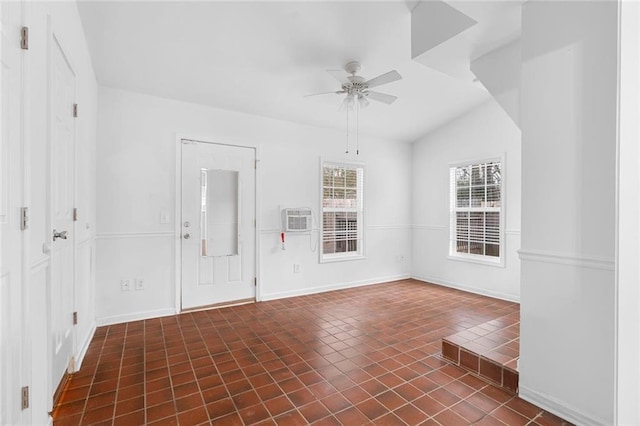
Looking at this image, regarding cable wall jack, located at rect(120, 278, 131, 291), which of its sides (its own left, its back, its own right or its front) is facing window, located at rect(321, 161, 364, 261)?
left

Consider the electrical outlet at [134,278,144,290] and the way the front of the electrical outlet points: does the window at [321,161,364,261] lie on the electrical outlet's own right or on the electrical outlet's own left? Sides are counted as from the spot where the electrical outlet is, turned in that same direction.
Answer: on the electrical outlet's own left

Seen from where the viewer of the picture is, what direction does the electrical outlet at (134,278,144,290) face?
facing the viewer

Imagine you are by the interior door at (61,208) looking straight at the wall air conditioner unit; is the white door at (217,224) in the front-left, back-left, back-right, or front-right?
front-left

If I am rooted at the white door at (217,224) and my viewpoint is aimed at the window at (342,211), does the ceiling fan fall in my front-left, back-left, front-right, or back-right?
front-right

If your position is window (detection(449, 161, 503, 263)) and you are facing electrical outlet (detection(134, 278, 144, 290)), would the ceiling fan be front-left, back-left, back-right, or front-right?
front-left

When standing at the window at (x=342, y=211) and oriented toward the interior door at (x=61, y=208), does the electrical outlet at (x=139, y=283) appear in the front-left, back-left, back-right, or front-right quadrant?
front-right

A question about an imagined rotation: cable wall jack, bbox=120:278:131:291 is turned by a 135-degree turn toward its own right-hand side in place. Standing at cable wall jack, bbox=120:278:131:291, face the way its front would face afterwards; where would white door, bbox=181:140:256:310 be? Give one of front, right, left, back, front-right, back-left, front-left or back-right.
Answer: back-right

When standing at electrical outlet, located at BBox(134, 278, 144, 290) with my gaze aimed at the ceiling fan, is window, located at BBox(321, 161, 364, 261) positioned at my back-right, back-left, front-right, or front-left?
front-left

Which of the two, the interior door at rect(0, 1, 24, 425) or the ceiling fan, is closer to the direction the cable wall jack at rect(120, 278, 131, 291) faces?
the interior door

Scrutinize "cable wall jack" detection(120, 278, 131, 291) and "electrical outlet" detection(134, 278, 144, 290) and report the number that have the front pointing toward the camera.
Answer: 2

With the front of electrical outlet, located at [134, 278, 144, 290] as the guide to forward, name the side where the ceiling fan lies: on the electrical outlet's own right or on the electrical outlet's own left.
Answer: on the electrical outlet's own left

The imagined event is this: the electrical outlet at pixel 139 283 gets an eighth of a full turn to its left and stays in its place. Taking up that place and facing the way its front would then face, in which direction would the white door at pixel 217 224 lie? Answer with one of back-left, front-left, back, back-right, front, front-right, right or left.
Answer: front-left

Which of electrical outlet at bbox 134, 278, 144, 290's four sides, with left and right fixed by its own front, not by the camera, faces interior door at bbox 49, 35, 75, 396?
front

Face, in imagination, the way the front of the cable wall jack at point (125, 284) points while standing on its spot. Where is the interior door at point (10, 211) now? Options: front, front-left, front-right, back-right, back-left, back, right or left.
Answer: front
